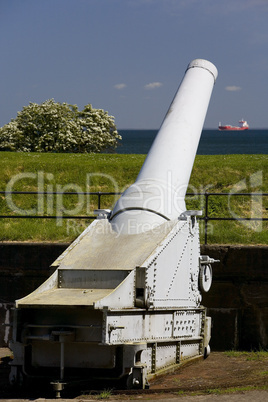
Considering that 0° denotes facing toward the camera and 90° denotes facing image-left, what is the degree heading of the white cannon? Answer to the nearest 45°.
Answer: approximately 225°

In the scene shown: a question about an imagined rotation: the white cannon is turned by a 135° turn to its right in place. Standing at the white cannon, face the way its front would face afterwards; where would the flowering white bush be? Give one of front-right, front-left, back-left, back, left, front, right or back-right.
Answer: back
